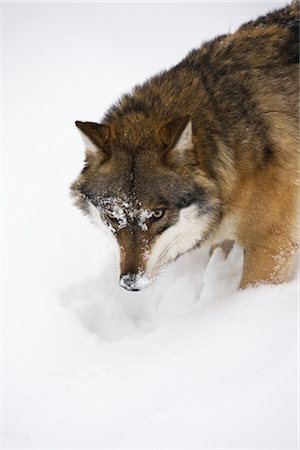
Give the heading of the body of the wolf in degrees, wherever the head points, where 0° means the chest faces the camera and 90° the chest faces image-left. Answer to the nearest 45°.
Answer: approximately 45°
